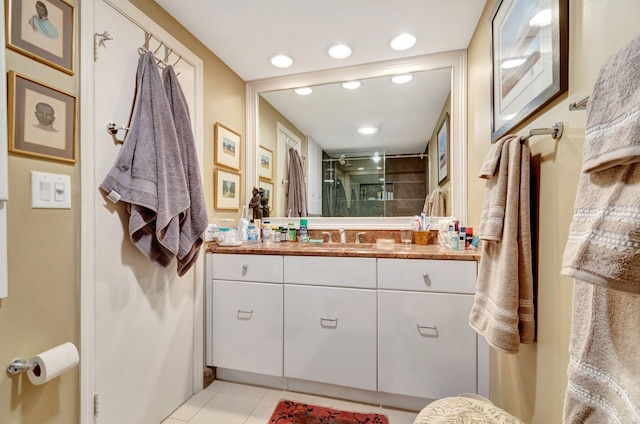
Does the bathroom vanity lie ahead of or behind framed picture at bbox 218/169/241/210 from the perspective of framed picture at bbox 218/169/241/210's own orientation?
ahead

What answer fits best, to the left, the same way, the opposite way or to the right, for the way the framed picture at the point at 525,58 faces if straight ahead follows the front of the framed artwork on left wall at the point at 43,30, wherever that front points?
the opposite way

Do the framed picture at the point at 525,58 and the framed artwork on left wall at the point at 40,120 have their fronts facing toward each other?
yes

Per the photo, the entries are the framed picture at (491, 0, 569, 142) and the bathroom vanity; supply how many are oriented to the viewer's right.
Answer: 0

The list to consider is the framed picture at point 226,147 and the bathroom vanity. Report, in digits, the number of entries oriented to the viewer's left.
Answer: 0

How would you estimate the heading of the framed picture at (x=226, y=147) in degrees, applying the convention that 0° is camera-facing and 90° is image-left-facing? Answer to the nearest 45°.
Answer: approximately 315°

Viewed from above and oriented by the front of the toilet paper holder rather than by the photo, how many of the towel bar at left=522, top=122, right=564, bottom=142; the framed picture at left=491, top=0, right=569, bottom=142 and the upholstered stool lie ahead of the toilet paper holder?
3

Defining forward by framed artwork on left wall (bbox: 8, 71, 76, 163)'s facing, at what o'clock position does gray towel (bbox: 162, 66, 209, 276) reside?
The gray towel is roughly at 10 o'clock from the framed artwork on left wall.

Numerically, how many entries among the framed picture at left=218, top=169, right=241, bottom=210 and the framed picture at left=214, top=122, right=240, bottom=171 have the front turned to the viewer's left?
0
